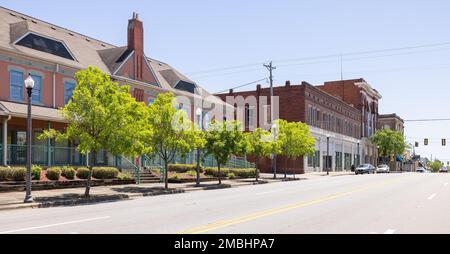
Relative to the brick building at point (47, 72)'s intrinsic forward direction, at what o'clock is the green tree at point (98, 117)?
The green tree is roughly at 1 o'clock from the brick building.

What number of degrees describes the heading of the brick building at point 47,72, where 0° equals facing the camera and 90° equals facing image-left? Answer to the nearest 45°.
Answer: approximately 315°

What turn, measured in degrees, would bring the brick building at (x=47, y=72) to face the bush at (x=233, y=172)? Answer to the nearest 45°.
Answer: approximately 90° to its left

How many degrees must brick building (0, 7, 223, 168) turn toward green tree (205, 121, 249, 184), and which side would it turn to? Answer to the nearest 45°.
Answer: approximately 45° to its left

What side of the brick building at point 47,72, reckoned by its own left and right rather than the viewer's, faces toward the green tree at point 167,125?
front

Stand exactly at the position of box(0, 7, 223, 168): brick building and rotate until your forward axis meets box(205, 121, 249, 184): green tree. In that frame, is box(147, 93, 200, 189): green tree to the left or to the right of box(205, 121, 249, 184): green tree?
right

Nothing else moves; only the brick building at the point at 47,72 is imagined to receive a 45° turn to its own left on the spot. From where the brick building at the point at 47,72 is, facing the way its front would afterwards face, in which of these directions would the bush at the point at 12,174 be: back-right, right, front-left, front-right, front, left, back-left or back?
right

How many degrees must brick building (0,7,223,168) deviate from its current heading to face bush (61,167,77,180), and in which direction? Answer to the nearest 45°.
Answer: approximately 45° to its right

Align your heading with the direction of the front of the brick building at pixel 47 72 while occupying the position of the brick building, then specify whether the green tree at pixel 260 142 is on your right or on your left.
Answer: on your left
